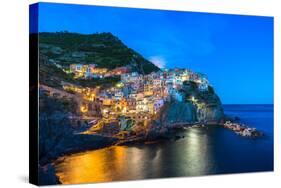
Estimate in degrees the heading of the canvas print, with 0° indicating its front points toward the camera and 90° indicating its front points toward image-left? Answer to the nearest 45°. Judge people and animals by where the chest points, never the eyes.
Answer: approximately 315°
